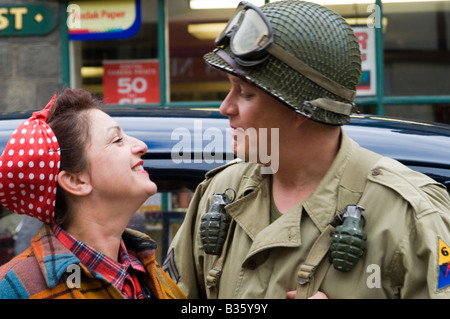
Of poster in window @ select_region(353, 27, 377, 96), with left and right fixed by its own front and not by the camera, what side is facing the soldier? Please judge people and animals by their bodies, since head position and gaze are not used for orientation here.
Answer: front

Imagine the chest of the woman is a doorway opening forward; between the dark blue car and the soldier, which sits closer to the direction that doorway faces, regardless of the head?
the soldier

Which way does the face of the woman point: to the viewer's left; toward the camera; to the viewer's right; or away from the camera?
to the viewer's right

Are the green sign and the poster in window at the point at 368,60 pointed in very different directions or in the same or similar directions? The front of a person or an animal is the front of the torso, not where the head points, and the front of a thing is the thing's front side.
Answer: same or similar directions

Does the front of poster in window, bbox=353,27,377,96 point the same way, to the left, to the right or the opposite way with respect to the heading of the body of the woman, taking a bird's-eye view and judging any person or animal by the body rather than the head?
to the right

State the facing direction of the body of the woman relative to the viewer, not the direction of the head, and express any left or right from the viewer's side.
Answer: facing the viewer and to the right of the viewer

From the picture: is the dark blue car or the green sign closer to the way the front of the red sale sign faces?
the dark blue car

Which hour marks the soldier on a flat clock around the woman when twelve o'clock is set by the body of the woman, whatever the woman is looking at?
The soldier is roughly at 11 o'clock from the woman.

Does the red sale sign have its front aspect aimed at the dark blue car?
yes

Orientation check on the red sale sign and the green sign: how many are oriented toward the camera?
2

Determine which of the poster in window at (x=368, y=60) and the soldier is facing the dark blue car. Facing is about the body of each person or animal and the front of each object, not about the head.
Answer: the poster in window

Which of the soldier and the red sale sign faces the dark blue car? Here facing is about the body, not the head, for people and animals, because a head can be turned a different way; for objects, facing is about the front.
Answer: the red sale sign

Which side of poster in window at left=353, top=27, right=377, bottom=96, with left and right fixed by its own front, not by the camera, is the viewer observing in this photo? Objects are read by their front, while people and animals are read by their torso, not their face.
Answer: front

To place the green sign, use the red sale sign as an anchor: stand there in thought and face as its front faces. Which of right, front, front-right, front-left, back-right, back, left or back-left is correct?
right

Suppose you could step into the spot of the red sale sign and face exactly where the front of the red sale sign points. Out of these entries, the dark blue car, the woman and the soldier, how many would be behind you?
0

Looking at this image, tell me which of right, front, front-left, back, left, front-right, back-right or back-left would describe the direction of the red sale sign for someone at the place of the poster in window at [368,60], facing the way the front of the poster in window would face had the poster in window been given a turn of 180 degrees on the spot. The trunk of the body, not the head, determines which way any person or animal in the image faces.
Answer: left

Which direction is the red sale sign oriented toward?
toward the camera

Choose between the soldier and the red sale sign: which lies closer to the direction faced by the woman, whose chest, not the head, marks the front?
the soldier
